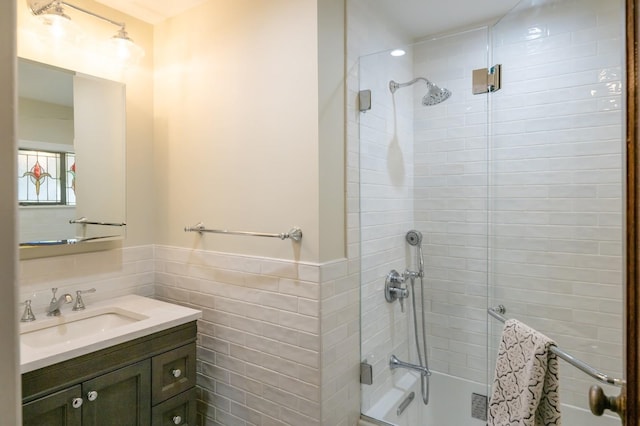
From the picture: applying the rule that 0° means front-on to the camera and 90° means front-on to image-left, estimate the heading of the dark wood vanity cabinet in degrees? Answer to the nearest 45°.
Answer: approximately 315°

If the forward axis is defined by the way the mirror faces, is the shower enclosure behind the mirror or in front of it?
in front

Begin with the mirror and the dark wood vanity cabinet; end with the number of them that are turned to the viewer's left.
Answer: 0

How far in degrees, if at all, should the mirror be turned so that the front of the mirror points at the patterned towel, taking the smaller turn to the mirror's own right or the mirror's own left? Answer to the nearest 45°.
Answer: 0° — it already faces it

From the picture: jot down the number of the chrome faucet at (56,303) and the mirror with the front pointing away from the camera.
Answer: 0

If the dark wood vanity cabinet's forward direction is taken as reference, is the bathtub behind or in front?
in front
